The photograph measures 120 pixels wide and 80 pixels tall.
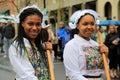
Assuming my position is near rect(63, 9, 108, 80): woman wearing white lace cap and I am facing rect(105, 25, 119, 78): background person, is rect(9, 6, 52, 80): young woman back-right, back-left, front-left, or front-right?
back-left

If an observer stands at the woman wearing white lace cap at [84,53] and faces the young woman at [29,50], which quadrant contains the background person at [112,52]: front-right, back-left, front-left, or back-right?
back-right

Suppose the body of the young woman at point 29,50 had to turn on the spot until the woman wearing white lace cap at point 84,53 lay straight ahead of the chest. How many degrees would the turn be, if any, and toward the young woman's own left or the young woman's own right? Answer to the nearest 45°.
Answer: approximately 45° to the young woman's own left

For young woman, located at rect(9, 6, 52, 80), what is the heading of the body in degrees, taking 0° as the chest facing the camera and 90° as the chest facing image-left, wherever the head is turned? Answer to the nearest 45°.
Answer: approximately 315°

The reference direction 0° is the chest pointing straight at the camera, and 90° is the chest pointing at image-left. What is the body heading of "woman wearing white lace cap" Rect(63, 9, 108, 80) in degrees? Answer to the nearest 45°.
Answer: approximately 315°

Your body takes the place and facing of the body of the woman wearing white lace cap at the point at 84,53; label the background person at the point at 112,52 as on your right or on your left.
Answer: on your left

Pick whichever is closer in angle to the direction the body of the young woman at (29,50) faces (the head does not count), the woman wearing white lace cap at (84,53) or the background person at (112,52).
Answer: the woman wearing white lace cap
